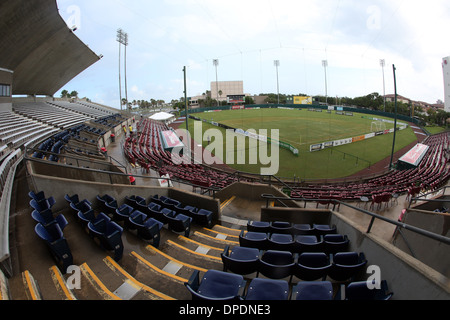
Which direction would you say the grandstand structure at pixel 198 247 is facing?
away from the camera

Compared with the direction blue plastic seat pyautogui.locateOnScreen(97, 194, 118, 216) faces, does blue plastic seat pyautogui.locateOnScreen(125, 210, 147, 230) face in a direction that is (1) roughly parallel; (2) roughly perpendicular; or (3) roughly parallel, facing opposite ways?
roughly parallel

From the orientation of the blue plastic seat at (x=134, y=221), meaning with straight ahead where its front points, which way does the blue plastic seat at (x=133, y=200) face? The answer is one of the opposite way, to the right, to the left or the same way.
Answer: the same way

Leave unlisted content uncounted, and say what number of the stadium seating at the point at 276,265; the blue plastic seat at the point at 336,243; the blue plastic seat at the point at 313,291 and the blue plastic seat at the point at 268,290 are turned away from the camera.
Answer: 4

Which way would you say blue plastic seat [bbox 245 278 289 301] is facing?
away from the camera

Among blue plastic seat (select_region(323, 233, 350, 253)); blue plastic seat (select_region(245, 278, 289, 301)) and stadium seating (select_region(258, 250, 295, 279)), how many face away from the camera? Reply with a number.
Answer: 3

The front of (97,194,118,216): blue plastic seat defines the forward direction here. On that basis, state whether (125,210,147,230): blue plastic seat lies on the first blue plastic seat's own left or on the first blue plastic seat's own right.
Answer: on the first blue plastic seat's own right

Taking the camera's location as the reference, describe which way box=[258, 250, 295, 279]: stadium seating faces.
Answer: facing away from the viewer

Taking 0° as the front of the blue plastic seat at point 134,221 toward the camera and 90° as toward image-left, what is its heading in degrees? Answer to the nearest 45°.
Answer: approximately 225°

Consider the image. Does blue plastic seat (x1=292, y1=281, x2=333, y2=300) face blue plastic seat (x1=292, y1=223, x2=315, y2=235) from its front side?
yes

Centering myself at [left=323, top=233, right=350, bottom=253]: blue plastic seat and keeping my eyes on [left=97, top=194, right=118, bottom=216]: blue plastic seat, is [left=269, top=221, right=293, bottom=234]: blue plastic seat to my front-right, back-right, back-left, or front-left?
front-right

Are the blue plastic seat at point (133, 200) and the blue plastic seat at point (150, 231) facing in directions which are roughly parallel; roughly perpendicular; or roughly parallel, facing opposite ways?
roughly parallel
